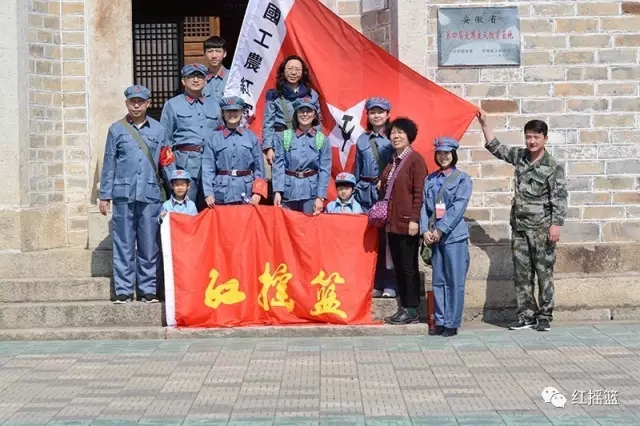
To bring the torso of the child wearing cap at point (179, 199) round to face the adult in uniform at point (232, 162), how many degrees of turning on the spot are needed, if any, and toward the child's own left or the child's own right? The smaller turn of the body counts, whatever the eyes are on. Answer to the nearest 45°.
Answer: approximately 90° to the child's own left

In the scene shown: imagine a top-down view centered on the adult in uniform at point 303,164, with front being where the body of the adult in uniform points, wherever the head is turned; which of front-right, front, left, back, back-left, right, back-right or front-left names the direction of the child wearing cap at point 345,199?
left

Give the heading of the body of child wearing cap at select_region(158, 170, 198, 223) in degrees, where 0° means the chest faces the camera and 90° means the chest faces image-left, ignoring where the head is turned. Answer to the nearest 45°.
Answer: approximately 0°

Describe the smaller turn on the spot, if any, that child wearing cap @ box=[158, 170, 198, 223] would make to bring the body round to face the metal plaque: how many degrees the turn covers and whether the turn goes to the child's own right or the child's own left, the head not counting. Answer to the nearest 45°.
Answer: approximately 90° to the child's own left

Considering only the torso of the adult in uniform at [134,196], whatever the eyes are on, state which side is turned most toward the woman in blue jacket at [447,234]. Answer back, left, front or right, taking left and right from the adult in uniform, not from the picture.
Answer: left

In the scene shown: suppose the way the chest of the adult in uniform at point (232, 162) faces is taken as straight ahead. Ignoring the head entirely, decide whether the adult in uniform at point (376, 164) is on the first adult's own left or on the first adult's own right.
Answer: on the first adult's own left

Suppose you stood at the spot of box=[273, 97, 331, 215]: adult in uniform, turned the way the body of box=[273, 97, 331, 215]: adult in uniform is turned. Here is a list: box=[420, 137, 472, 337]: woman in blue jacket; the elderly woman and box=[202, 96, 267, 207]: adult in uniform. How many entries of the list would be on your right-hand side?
1

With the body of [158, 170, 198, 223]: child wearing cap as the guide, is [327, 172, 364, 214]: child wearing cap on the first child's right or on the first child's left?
on the first child's left
